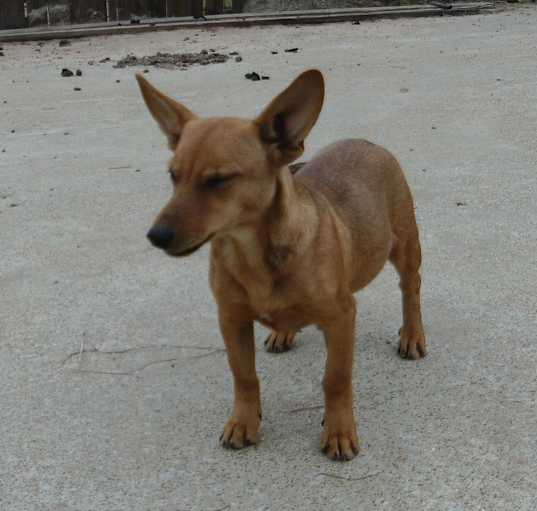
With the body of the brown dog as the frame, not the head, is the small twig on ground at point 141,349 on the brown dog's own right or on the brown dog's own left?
on the brown dog's own right

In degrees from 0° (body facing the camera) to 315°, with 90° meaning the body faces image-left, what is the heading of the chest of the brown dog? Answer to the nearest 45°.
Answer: approximately 45°
